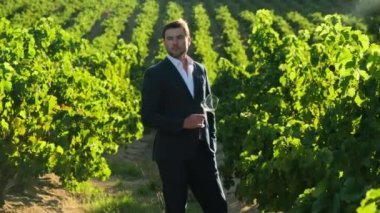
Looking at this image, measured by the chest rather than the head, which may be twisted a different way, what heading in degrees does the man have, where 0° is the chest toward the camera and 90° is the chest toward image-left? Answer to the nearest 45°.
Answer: approximately 315°
